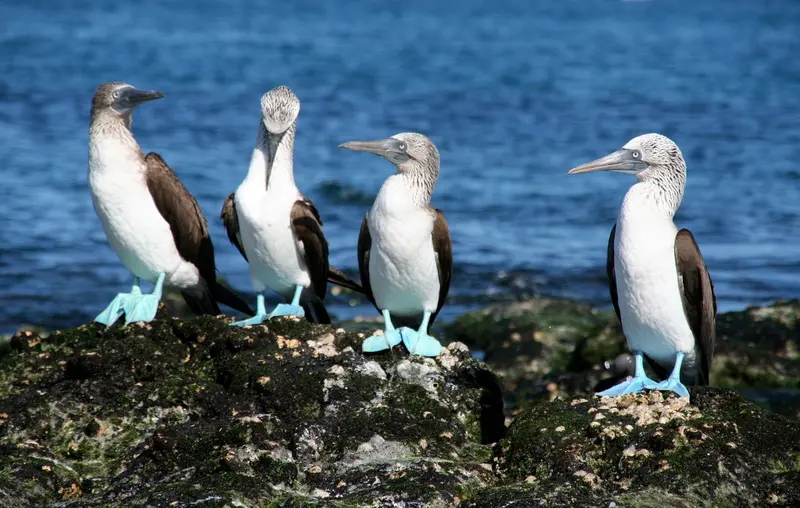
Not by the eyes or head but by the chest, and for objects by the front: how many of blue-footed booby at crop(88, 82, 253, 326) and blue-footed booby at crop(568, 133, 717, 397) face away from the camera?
0

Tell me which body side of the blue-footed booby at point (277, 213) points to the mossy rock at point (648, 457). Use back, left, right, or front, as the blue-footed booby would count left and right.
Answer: left

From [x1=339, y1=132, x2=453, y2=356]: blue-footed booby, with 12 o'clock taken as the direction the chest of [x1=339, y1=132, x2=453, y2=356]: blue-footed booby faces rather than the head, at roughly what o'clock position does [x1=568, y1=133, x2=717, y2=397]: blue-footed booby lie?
[x1=568, y1=133, x2=717, y2=397]: blue-footed booby is roughly at 10 o'clock from [x1=339, y1=132, x2=453, y2=356]: blue-footed booby.

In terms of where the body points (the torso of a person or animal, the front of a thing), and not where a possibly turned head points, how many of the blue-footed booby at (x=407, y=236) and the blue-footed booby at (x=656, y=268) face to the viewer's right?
0

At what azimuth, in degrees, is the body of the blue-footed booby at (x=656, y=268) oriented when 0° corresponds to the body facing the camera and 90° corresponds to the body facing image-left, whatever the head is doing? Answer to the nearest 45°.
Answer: approximately 45°

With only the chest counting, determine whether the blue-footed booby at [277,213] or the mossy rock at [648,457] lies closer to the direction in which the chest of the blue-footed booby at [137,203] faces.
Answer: the mossy rock

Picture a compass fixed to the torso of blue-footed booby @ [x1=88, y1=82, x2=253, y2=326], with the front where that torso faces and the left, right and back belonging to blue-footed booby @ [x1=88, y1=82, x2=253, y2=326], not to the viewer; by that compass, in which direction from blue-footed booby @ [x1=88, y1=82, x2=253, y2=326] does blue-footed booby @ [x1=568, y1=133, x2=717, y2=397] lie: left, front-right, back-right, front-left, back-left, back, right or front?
left

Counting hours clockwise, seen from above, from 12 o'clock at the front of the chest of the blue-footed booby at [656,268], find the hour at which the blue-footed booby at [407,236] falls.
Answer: the blue-footed booby at [407,236] is roughly at 2 o'clock from the blue-footed booby at [656,268].

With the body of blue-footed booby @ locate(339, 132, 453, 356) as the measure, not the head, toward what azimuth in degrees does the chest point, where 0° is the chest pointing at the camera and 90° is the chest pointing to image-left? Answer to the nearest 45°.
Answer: approximately 0°

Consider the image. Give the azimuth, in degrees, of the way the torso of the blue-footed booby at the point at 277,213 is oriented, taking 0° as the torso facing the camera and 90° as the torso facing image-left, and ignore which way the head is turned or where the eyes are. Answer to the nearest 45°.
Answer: approximately 45°

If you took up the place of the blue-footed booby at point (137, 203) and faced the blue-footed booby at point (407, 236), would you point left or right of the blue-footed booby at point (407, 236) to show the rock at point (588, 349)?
left

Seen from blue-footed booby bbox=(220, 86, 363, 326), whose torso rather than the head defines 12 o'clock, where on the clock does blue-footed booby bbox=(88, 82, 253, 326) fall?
blue-footed booby bbox=(88, 82, 253, 326) is roughly at 2 o'clock from blue-footed booby bbox=(220, 86, 363, 326).
